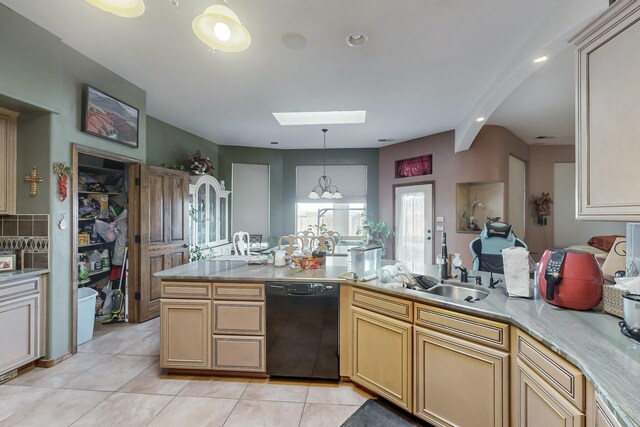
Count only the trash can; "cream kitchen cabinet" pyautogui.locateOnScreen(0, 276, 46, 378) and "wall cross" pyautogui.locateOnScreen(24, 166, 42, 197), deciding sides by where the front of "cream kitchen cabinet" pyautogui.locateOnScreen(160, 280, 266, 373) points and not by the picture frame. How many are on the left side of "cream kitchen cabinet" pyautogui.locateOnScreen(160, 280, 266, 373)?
0

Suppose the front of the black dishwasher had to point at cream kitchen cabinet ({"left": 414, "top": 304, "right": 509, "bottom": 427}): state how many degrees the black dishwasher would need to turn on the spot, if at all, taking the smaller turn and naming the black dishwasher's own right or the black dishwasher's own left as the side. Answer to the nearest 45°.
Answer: approximately 45° to the black dishwasher's own left

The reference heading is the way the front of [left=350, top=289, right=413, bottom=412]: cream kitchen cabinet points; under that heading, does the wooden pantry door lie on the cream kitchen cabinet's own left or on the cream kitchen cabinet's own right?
on the cream kitchen cabinet's own right

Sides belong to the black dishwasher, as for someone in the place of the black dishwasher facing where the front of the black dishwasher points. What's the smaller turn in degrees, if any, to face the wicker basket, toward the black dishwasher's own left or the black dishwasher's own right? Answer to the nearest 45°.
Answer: approximately 45° to the black dishwasher's own left

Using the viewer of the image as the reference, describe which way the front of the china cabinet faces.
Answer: facing the viewer and to the right of the viewer

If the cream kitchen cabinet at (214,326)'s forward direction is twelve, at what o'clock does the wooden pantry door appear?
The wooden pantry door is roughly at 5 o'clock from the cream kitchen cabinet.

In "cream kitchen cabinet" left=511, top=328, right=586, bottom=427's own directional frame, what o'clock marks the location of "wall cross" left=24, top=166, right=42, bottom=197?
The wall cross is roughly at 1 o'clock from the cream kitchen cabinet.

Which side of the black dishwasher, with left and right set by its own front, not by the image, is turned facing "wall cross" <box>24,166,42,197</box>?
right

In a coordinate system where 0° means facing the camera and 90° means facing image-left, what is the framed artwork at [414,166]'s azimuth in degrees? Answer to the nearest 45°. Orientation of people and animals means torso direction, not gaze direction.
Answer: approximately 45°

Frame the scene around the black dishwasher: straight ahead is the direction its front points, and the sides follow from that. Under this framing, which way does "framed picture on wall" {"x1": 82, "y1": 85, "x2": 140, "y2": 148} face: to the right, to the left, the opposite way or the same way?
to the left

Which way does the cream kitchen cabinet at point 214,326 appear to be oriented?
toward the camera

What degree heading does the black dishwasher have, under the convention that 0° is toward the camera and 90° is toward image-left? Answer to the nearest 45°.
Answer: approximately 0°

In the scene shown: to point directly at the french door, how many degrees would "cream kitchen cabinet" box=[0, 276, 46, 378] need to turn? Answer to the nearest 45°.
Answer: approximately 45° to its left

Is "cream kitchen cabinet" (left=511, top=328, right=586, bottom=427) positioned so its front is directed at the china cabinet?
no

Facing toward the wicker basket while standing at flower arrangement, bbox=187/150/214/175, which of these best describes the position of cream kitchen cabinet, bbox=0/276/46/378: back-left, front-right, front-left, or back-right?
front-right

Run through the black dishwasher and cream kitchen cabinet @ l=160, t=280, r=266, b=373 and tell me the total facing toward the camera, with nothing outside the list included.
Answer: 2

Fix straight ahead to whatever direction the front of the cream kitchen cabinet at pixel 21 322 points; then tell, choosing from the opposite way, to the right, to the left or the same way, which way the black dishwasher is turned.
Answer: to the right

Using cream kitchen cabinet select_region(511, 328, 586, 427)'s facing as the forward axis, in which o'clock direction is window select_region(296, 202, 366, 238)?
The window is roughly at 3 o'clock from the cream kitchen cabinet.
